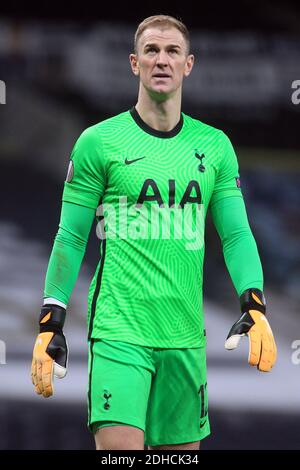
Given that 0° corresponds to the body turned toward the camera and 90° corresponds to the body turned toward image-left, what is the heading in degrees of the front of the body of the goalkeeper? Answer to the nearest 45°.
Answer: approximately 0°
